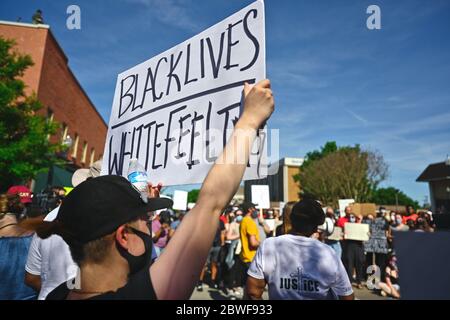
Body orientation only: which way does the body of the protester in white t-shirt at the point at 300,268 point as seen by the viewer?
away from the camera

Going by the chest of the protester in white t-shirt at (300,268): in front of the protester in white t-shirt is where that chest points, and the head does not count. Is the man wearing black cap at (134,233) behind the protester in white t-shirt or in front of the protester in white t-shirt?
behind

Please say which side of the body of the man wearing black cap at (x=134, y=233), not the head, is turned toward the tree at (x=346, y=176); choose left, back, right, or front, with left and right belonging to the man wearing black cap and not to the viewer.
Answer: front

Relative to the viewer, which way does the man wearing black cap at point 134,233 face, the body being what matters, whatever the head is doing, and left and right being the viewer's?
facing away from the viewer and to the right of the viewer

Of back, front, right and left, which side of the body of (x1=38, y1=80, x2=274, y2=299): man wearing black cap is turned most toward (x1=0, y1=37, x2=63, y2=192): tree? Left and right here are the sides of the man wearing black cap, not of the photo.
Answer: left

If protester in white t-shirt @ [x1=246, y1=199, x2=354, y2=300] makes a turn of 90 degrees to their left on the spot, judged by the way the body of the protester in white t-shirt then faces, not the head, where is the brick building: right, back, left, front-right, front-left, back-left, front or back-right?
front-right

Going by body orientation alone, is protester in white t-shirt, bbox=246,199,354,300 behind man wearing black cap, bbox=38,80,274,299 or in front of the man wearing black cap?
in front

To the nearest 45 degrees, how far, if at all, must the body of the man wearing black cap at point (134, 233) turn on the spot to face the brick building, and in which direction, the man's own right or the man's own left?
approximately 45° to the man's own left

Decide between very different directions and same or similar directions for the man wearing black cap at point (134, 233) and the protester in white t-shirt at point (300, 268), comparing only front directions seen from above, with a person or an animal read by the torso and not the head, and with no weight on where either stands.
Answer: same or similar directions

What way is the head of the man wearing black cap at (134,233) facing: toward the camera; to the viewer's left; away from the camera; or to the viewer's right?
to the viewer's right

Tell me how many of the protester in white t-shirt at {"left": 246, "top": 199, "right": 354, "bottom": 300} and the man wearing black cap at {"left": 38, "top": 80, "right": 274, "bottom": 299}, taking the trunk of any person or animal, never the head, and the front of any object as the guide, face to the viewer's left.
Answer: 0

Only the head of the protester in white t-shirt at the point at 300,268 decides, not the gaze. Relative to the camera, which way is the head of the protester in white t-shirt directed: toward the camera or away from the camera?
away from the camera

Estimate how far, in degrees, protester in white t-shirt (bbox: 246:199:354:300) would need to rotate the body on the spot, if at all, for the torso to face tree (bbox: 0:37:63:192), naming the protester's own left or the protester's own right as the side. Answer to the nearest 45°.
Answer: approximately 45° to the protester's own left

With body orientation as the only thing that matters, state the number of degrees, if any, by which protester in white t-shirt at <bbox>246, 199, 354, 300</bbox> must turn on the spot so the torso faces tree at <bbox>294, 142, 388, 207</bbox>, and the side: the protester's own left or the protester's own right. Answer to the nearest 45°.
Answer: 0° — they already face it
